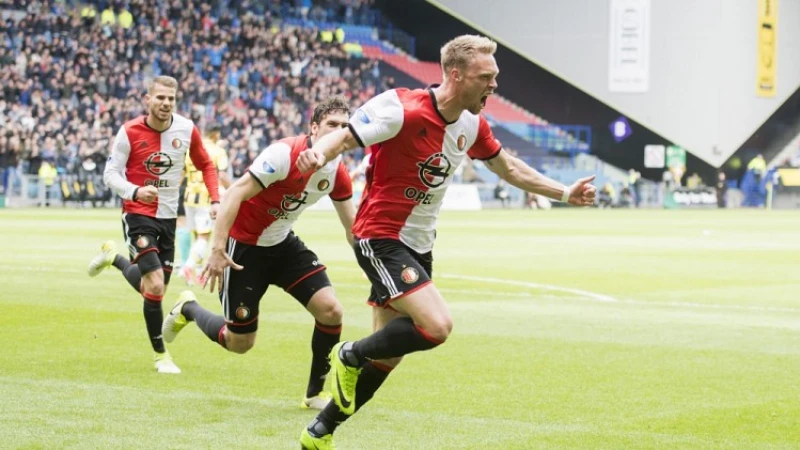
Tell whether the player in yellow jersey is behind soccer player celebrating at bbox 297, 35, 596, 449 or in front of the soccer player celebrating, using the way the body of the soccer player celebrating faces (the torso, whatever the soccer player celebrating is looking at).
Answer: behind

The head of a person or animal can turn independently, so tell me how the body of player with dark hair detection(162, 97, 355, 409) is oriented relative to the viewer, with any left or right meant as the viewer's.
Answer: facing the viewer and to the right of the viewer

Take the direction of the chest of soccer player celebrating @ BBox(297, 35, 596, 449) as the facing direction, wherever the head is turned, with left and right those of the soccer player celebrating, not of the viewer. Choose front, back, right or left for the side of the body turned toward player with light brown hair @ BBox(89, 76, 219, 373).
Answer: back

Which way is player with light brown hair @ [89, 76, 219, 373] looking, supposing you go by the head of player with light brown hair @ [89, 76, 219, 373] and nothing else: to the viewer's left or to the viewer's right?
to the viewer's right

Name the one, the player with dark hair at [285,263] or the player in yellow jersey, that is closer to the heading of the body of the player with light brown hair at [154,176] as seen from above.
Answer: the player with dark hair

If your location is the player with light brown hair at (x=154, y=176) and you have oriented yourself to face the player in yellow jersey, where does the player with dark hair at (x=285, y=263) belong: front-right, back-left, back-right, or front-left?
back-right

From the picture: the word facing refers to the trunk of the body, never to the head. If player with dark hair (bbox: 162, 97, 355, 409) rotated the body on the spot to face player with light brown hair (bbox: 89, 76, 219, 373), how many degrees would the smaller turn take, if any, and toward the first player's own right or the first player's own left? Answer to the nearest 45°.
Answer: approximately 180°

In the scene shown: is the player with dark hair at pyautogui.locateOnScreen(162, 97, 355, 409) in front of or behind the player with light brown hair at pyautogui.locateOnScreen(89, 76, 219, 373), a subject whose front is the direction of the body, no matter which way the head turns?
in front

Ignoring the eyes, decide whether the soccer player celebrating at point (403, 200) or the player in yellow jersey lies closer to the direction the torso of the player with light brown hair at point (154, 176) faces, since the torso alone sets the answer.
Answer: the soccer player celebrating
